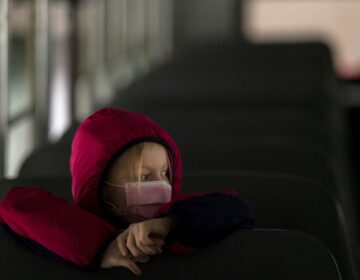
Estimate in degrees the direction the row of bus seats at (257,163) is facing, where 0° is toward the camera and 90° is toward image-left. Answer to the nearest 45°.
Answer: approximately 0°
